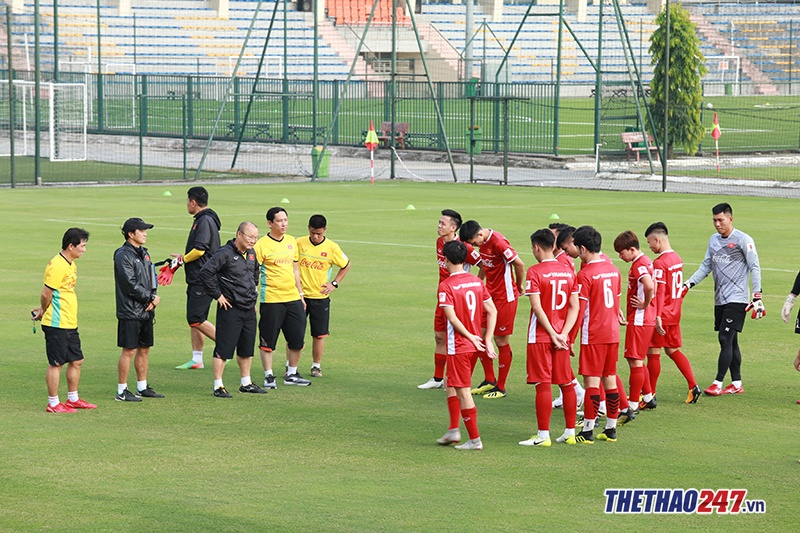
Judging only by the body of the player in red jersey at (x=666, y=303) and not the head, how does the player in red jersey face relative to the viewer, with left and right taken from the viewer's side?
facing away from the viewer and to the left of the viewer

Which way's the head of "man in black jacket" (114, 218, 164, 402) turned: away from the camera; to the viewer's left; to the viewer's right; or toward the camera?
to the viewer's right

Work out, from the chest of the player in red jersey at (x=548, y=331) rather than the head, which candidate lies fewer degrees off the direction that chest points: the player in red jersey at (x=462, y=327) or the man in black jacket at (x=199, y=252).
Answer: the man in black jacket

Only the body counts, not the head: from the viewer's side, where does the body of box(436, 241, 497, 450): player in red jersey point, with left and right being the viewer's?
facing away from the viewer and to the left of the viewer

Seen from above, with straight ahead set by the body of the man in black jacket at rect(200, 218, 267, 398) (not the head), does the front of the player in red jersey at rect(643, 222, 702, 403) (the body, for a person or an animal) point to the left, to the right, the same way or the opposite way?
the opposite way

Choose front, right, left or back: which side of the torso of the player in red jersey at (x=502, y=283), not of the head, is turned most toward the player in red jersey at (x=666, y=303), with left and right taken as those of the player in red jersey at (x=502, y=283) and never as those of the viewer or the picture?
back

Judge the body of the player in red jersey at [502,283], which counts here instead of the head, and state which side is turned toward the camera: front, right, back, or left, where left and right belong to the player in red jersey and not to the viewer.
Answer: left

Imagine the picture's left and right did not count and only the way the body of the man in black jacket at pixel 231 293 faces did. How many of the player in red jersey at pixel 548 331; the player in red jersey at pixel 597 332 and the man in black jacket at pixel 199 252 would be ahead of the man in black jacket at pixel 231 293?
2

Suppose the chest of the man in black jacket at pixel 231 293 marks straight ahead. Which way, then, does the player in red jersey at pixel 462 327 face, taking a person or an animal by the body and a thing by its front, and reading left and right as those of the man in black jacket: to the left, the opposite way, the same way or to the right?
the opposite way

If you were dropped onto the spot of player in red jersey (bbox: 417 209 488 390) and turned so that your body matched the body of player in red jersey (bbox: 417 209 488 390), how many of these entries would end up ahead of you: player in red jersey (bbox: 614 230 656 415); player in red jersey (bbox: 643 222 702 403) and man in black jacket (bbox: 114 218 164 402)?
1

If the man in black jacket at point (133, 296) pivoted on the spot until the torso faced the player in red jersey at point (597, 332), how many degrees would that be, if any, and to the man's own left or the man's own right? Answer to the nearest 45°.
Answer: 0° — they already face them

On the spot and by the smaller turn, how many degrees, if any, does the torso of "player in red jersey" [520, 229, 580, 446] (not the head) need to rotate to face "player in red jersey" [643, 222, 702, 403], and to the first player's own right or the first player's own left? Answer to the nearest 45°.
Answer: approximately 90° to the first player's own right

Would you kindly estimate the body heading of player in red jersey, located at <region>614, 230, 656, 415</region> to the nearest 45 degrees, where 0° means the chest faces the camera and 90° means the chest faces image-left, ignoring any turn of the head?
approximately 90°

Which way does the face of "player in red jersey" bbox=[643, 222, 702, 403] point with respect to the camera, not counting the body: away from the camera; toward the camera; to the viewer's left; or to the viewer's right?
to the viewer's left

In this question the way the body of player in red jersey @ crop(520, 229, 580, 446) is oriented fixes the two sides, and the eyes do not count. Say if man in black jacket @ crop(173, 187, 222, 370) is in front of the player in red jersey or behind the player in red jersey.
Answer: in front

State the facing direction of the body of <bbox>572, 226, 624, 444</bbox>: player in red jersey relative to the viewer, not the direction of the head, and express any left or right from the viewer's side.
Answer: facing away from the viewer and to the left of the viewer
